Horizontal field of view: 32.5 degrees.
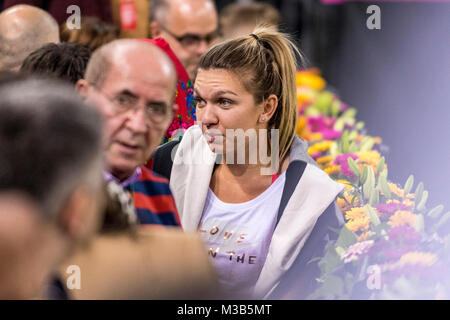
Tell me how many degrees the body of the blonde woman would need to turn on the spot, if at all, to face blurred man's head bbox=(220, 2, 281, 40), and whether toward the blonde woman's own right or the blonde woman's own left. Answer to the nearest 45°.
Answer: approximately 135° to the blonde woman's own right

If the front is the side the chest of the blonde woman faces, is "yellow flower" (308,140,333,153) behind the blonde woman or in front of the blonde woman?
behind

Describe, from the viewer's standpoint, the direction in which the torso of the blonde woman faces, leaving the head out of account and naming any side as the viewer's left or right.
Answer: facing the viewer and to the left of the viewer
